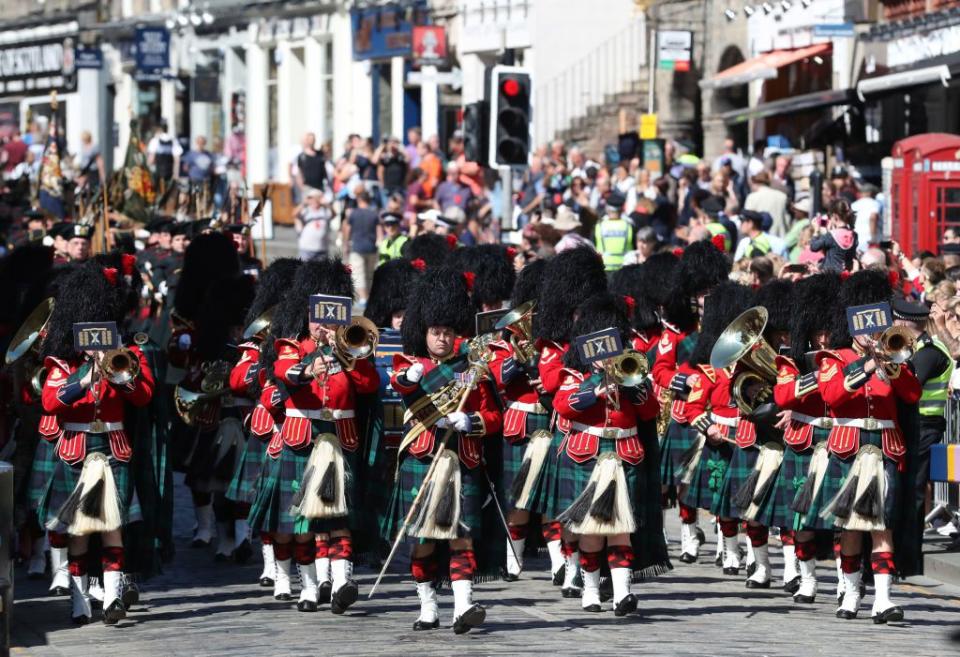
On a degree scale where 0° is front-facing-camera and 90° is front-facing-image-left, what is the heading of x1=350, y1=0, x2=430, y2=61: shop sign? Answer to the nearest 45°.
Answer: approximately 0°

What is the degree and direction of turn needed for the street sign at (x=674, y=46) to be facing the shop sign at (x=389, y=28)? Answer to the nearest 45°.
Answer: approximately 135° to its right
